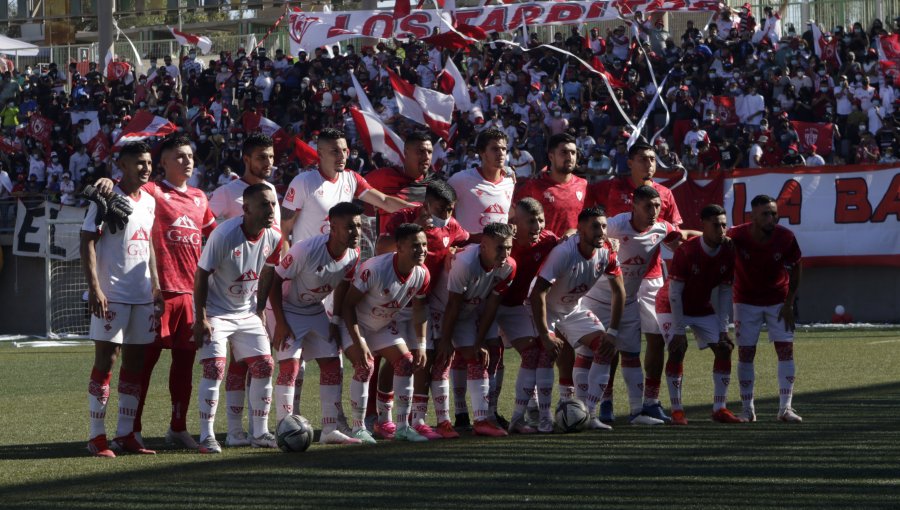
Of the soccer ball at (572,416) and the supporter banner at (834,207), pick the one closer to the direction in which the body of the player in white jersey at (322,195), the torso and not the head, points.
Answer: the soccer ball

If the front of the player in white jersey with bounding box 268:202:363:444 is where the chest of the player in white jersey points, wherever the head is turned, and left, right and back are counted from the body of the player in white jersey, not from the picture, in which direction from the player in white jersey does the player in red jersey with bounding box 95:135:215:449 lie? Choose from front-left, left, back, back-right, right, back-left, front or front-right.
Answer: back-right

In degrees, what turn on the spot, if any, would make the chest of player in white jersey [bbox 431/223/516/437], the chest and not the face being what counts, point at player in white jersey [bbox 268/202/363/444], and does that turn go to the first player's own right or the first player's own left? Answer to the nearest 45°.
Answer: approximately 135° to the first player's own right

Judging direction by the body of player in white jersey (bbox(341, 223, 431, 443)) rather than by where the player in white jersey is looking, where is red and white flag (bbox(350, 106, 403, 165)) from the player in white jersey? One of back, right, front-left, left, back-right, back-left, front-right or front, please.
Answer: back-left

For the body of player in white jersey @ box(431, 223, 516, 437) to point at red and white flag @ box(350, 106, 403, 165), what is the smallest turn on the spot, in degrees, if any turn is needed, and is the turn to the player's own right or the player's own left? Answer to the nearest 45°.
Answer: approximately 135° to the player's own left

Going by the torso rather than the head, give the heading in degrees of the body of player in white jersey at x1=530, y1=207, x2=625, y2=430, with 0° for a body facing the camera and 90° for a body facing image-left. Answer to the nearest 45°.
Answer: approximately 315°

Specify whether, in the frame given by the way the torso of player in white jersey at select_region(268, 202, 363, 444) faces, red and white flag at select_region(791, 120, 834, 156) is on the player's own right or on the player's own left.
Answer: on the player's own left

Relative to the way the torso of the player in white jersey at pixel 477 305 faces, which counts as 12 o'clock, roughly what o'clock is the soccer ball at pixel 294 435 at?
The soccer ball is roughly at 3 o'clock from the player in white jersey.

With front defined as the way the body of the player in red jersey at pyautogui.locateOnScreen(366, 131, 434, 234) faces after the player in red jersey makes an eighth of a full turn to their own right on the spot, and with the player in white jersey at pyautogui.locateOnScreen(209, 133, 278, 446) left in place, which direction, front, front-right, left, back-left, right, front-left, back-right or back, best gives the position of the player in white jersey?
front-right

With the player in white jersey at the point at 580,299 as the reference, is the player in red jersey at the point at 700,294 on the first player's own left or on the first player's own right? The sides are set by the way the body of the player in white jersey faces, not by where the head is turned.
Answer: on the first player's own left

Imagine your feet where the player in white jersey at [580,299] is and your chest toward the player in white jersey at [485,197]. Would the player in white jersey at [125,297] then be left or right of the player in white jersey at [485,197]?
left

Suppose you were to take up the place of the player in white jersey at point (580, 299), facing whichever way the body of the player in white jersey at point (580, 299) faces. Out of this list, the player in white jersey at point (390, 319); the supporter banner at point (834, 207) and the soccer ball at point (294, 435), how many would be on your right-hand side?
2
